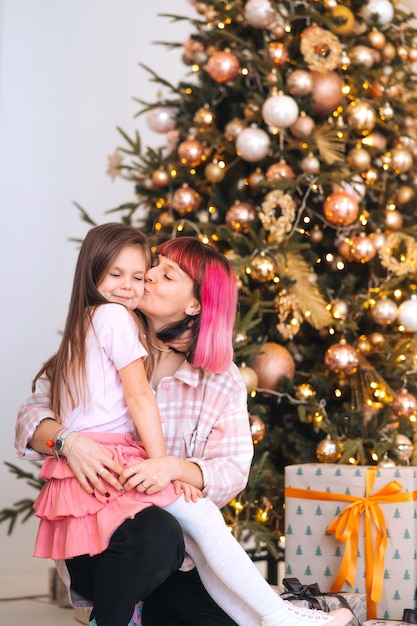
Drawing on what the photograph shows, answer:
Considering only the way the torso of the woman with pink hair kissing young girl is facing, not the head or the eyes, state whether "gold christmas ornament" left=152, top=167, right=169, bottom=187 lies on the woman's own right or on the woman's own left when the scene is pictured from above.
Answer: on the woman's own right

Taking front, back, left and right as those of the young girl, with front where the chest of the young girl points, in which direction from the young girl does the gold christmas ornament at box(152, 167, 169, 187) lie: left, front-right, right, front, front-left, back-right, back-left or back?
left

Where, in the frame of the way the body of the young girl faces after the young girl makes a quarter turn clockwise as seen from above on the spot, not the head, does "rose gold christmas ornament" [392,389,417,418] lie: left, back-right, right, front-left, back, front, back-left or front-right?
back-left

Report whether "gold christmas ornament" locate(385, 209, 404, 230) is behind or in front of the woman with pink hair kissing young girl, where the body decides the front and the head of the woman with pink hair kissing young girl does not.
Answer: behind

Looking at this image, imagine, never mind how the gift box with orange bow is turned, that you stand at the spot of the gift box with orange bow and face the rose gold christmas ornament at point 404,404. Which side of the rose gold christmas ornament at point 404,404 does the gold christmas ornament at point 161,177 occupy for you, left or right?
left

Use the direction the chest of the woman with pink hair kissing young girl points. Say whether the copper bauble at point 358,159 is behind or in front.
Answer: behind

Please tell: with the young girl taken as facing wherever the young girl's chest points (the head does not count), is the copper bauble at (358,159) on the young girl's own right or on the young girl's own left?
on the young girl's own left

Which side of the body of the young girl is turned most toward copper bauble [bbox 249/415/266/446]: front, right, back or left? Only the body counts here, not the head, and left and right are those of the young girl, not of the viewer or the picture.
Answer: left

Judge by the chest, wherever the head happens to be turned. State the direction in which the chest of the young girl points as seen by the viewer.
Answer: to the viewer's right

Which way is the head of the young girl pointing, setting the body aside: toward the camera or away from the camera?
toward the camera

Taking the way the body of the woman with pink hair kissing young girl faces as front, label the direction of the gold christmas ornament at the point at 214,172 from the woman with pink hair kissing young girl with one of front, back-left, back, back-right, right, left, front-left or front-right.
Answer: back-right

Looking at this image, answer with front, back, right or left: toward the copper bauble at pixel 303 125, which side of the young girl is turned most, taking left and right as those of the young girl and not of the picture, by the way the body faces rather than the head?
left

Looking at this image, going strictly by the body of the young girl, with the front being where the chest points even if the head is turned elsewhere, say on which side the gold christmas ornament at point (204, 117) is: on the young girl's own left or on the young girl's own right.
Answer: on the young girl's own left

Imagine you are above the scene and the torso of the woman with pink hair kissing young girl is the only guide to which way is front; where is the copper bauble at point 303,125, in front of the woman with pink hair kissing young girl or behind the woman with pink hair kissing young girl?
behind

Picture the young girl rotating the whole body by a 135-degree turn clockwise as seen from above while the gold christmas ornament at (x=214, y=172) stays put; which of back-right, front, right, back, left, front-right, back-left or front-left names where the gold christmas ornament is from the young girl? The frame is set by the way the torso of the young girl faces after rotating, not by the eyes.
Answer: back-right
